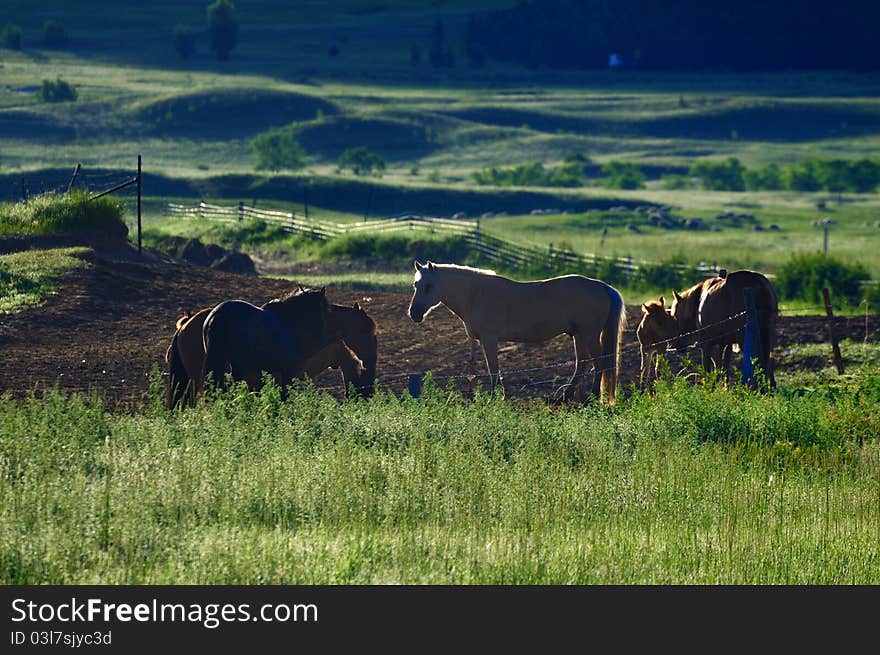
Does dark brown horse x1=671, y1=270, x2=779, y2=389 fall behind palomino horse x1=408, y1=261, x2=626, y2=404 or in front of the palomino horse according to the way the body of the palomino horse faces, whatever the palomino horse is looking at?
behind

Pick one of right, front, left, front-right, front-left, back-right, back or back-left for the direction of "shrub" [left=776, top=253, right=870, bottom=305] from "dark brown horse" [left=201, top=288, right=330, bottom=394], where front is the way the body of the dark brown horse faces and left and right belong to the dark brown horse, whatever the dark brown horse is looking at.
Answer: front-left

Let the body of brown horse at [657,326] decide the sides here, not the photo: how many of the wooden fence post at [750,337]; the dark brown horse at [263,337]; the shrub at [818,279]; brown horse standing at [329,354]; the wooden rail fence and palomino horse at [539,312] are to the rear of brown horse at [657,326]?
2

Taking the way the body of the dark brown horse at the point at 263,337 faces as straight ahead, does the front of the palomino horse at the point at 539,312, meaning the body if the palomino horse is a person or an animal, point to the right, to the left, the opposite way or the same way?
the opposite way

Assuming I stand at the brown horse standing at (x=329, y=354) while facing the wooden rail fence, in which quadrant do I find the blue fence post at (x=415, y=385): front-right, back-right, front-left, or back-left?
back-right

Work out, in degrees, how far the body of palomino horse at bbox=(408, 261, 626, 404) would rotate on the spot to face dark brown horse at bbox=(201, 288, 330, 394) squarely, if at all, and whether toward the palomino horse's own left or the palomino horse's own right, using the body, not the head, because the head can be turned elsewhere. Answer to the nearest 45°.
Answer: approximately 45° to the palomino horse's own left

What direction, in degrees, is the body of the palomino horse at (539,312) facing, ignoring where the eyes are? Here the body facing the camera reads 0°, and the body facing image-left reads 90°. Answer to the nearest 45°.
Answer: approximately 90°

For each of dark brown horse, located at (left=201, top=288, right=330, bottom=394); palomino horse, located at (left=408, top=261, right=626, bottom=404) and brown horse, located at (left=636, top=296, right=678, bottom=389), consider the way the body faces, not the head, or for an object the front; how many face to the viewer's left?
1

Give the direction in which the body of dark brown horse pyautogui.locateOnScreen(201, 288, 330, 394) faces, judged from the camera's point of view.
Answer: to the viewer's right

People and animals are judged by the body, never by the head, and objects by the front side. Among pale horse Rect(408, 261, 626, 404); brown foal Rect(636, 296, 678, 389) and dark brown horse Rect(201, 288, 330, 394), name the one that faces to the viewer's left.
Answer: the pale horse

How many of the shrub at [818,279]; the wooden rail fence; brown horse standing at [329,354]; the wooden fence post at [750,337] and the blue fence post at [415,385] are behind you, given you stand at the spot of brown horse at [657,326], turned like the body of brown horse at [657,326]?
2

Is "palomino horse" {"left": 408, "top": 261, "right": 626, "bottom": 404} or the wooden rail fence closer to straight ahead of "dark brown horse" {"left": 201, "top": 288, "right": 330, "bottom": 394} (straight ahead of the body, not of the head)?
the palomino horse

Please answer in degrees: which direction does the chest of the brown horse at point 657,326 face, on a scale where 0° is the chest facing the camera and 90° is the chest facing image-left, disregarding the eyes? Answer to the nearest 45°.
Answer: approximately 0°

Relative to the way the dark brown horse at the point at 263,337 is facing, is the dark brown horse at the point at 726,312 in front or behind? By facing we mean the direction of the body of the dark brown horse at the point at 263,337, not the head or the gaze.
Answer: in front

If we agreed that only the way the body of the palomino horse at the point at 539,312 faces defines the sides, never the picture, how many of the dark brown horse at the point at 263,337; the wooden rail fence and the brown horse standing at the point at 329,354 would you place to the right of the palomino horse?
1
